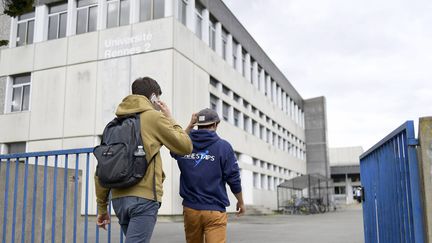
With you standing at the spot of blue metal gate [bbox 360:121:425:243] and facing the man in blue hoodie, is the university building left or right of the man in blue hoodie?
right

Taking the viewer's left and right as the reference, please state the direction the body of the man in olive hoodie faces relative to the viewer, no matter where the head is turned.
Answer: facing away from the viewer and to the right of the viewer

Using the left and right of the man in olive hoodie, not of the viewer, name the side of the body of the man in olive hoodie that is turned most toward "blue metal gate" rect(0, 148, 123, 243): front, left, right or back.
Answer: left
